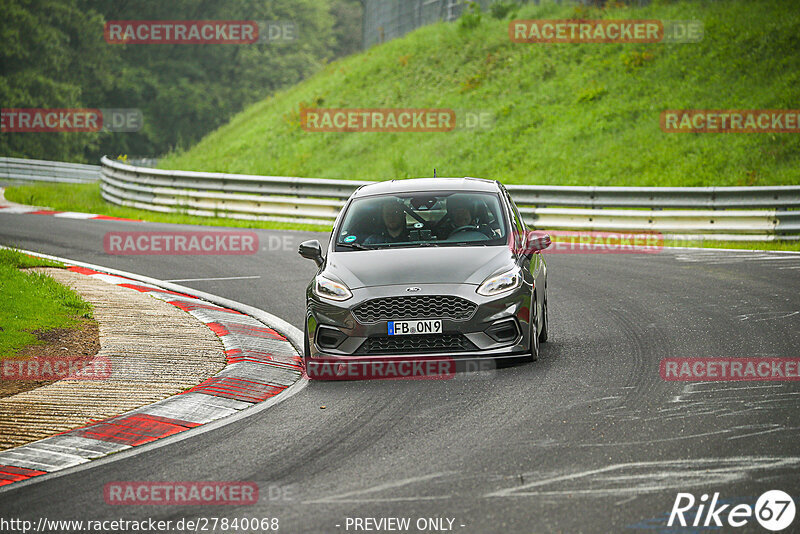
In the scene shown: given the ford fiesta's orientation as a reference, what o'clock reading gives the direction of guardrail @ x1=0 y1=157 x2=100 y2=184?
The guardrail is roughly at 5 o'clock from the ford fiesta.

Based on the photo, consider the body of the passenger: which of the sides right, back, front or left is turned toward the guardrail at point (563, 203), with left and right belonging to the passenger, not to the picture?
back

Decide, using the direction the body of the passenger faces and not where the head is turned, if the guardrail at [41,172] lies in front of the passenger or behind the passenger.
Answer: behind

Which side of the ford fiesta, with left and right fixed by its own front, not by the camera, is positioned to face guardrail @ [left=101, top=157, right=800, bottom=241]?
back

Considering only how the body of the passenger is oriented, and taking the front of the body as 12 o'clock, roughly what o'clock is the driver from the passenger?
The driver is roughly at 9 o'clock from the passenger.

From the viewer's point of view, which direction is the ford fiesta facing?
toward the camera

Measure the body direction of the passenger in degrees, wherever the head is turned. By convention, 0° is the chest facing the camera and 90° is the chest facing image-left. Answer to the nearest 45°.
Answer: approximately 0°
